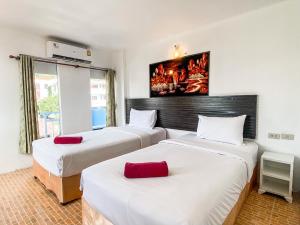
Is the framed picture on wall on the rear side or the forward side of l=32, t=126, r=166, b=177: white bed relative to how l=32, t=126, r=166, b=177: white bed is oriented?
on the rear side

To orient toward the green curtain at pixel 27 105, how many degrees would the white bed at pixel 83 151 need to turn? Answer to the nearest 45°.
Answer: approximately 90° to its right

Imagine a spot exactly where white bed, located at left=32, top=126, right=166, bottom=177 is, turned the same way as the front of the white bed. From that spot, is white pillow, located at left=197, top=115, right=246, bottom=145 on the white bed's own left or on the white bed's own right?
on the white bed's own left

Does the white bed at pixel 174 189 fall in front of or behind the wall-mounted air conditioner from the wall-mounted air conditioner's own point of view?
in front

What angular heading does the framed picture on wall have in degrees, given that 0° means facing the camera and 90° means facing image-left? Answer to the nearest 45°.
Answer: approximately 45°

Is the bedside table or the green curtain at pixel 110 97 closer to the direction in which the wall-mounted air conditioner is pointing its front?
the bedside table

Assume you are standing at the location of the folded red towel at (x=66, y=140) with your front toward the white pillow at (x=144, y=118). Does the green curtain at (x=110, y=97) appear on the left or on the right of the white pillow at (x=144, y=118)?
left

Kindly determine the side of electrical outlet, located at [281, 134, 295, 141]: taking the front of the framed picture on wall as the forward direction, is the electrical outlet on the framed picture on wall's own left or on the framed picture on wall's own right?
on the framed picture on wall's own left

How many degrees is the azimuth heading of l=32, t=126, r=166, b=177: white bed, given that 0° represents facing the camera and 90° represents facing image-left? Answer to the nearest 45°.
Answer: approximately 45°

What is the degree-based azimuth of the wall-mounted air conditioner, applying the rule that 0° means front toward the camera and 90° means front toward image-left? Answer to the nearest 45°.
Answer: approximately 315°

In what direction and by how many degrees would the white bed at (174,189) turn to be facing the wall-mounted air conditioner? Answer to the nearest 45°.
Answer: approximately 90° to its right

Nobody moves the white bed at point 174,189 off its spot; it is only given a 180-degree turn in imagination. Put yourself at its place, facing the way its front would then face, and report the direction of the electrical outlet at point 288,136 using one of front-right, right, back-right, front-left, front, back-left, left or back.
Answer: front

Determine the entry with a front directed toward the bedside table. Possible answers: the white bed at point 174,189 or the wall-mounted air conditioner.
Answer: the wall-mounted air conditioner
